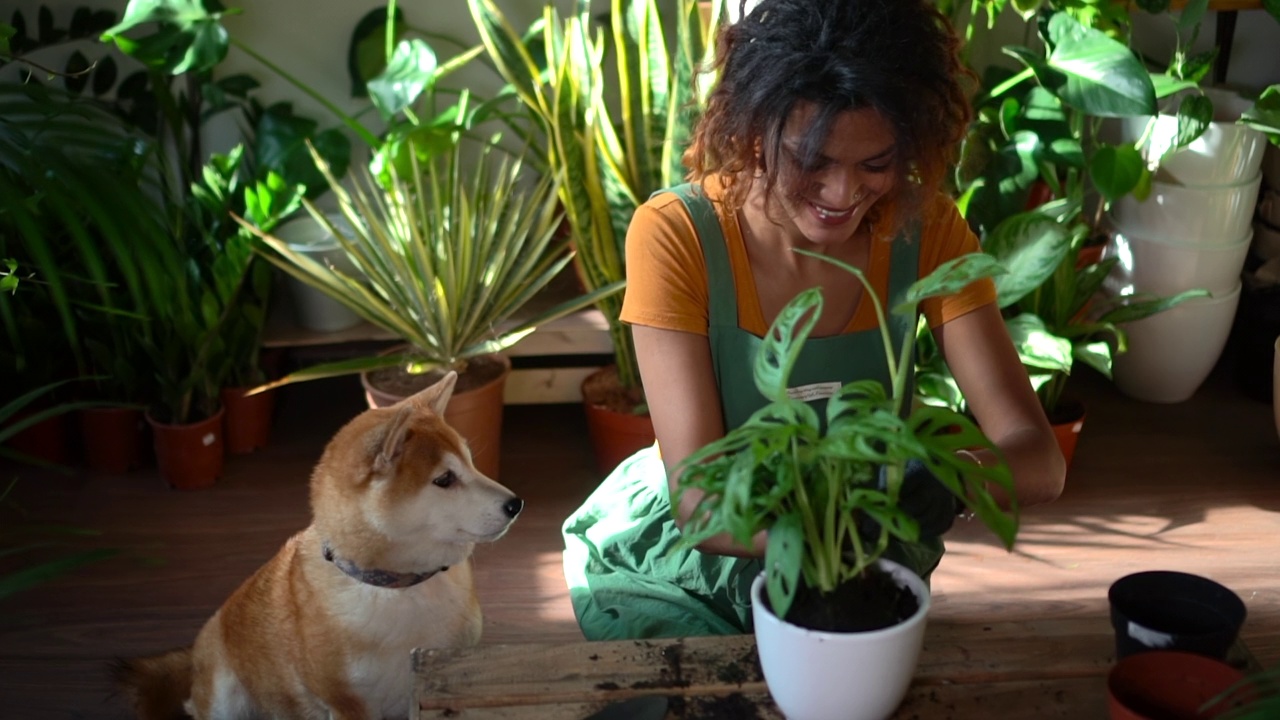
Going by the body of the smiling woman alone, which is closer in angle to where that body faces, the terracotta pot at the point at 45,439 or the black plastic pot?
the black plastic pot

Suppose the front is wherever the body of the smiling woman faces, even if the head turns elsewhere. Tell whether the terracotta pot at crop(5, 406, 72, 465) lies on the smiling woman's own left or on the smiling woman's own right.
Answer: on the smiling woman's own right

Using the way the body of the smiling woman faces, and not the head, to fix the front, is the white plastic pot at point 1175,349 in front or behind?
behind

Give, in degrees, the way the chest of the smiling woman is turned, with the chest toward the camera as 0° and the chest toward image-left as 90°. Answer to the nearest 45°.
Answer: approximately 0°

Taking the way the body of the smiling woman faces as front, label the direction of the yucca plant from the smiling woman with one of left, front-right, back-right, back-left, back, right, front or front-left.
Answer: back-right

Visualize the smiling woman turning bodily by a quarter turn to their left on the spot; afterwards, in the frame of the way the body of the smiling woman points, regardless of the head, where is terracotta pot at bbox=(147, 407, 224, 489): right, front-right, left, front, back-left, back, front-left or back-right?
back-left

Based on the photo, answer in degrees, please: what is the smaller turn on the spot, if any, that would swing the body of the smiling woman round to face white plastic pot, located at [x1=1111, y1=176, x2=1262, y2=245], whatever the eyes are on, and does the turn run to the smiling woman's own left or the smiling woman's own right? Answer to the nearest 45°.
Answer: approximately 135° to the smiling woman's own left

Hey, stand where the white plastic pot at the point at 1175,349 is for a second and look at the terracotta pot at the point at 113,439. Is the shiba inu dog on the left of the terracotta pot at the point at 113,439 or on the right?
left

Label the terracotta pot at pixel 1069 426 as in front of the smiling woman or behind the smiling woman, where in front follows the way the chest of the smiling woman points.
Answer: behind

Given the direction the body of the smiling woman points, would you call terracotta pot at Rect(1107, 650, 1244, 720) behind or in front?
in front

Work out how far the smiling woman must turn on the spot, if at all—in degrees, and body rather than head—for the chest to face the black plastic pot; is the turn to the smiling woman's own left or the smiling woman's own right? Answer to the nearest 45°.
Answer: approximately 45° to the smiling woman's own left

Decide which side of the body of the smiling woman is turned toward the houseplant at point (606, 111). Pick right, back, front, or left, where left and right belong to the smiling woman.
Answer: back

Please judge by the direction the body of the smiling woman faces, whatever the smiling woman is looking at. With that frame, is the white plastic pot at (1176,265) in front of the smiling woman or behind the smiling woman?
behind

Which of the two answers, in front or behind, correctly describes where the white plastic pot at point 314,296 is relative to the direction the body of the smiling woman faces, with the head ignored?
behind
